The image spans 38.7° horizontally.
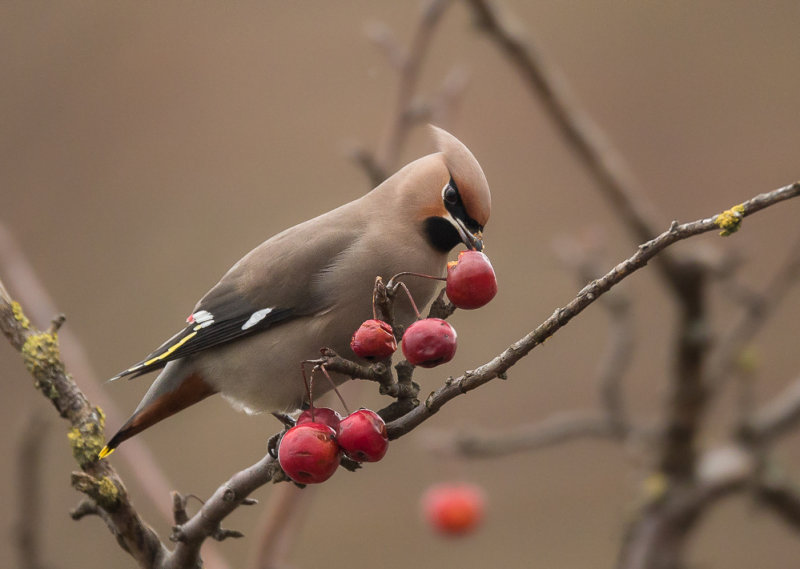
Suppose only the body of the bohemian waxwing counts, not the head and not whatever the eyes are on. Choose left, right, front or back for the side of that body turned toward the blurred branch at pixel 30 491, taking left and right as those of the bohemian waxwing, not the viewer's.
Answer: back

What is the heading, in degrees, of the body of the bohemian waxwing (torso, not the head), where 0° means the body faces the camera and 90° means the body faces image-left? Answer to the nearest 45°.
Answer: approximately 270°

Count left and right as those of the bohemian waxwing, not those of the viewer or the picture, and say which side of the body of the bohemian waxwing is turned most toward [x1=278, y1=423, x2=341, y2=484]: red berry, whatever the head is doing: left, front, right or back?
right

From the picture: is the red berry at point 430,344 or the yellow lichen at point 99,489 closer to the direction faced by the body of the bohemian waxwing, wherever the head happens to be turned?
the red berry

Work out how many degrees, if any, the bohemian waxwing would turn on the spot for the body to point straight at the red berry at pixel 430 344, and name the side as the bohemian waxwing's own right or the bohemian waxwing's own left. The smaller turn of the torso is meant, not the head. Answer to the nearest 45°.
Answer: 0° — it already faces it

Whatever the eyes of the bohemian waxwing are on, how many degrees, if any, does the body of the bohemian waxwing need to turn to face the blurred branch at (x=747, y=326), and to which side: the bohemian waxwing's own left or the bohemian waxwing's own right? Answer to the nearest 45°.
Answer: approximately 45° to the bohemian waxwing's own left
